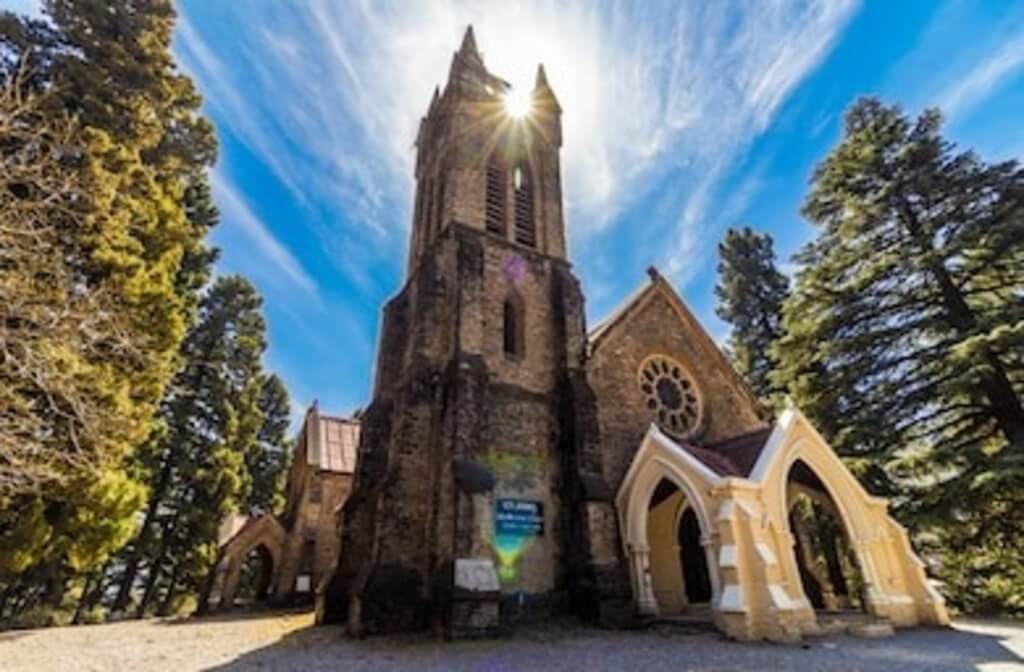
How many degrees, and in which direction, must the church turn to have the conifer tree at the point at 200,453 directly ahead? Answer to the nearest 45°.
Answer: approximately 135° to its right

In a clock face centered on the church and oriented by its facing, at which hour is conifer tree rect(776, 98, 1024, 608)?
The conifer tree is roughly at 10 o'clock from the church.

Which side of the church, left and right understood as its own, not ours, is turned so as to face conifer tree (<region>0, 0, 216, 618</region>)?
right

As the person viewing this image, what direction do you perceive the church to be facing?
facing the viewer and to the right of the viewer

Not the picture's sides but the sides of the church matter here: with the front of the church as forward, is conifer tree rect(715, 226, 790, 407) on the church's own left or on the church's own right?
on the church's own left
